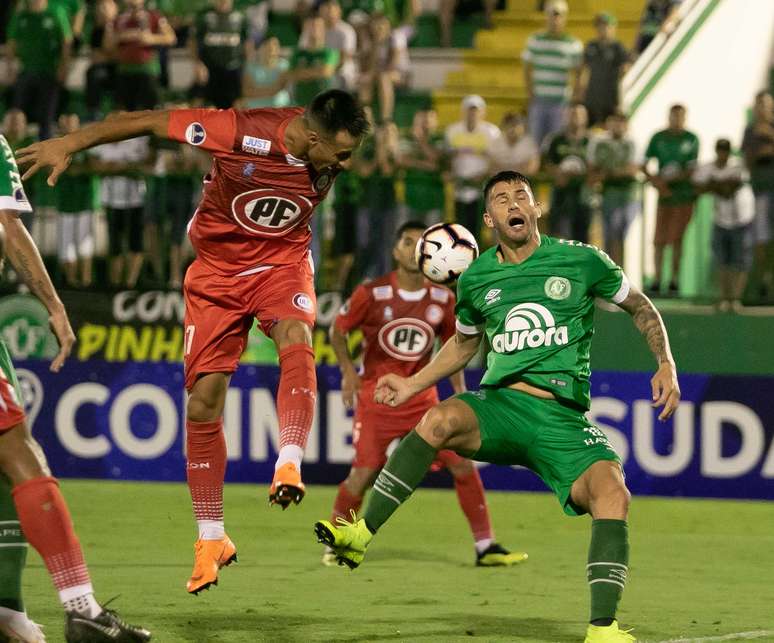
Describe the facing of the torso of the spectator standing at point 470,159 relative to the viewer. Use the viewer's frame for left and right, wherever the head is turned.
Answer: facing the viewer

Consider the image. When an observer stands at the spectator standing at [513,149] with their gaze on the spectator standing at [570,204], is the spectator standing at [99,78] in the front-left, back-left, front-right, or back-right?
back-right

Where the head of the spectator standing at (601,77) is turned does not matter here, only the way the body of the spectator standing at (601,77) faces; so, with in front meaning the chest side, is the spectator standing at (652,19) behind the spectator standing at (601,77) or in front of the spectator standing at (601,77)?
behind

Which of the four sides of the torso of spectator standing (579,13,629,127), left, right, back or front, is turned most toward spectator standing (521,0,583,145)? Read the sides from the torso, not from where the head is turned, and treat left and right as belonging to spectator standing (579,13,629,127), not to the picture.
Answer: right

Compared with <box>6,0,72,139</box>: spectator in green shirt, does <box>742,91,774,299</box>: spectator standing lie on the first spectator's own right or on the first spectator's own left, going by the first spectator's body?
on the first spectator's own left

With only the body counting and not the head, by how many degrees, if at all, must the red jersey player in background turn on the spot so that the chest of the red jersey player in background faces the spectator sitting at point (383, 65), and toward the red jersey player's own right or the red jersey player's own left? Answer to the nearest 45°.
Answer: approximately 180°

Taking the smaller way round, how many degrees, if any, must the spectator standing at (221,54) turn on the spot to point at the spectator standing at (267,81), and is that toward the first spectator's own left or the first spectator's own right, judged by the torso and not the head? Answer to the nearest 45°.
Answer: approximately 45° to the first spectator's own left

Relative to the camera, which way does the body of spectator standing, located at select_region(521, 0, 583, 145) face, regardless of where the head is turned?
toward the camera

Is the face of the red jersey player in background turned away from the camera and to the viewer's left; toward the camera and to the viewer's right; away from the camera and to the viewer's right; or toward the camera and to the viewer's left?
toward the camera and to the viewer's right

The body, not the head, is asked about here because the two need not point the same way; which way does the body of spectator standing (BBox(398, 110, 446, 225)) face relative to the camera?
toward the camera
